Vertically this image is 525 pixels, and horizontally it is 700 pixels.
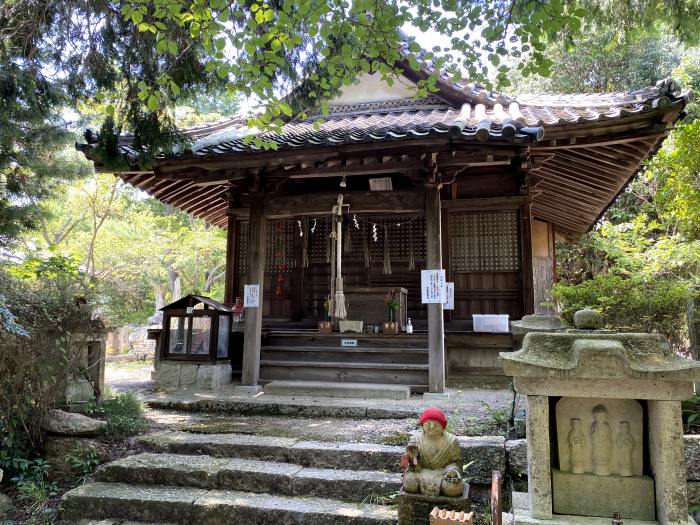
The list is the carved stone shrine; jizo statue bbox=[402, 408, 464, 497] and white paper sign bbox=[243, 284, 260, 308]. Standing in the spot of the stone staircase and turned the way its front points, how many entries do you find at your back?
1

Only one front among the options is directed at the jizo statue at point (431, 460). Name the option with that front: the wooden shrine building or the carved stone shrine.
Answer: the wooden shrine building

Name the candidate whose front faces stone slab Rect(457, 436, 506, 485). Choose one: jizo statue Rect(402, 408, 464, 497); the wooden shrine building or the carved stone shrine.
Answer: the wooden shrine building

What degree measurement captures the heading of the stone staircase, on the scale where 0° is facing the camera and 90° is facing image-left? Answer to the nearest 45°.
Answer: approximately 0°

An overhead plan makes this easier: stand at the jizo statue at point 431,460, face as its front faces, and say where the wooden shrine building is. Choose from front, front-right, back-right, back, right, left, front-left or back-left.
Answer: back

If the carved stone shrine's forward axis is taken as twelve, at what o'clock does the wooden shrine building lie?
The wooden shrine building is roughly at 5 o'clock from the carved stone shrine.

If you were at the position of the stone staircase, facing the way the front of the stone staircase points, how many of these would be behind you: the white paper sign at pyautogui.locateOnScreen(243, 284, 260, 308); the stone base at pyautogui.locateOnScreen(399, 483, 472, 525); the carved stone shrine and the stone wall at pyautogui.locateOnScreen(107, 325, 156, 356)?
2

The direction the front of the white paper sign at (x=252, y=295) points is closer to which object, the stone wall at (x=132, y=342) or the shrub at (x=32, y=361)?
the shrub

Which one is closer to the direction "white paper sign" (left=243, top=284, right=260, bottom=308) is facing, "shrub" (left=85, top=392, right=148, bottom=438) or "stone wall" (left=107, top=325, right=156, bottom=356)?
the shrub

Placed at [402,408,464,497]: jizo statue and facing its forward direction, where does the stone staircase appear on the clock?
The stone staircase is roughly at 4 o'clock from the jizo statue.
